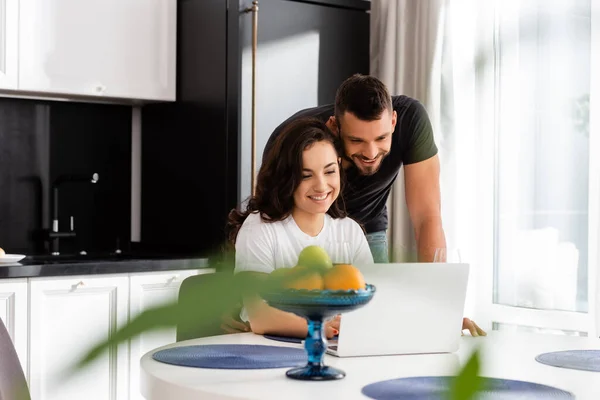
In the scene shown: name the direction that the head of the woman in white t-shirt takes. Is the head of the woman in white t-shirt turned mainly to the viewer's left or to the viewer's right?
to the viewer's right

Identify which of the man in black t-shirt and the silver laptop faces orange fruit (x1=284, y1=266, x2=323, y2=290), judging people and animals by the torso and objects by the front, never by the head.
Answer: the man in black t-shirt

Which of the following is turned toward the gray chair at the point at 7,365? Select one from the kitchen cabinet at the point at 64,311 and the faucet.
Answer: the kitchen cabinet
